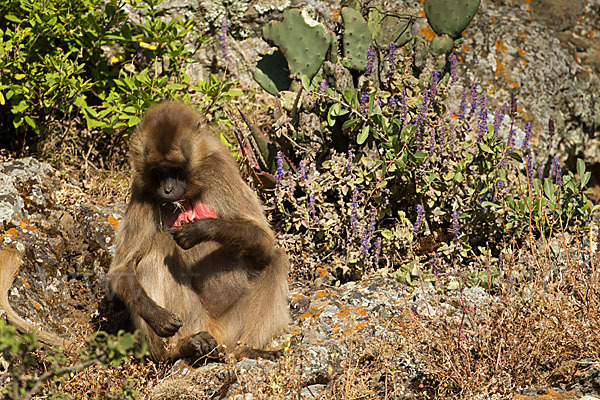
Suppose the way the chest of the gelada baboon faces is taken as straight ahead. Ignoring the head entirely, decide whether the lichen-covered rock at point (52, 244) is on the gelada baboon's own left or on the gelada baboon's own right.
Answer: on the gelada baboon's own right

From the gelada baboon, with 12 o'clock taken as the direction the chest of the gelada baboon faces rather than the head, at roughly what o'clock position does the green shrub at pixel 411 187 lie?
The green shrub is roughly at 8 o'clock from the gelada baboon.

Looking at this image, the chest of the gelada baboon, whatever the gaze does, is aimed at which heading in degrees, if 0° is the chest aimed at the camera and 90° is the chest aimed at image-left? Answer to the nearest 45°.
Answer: approximately 0°

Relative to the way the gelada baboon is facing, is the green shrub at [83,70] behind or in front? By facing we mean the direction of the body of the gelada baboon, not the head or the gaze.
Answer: behind

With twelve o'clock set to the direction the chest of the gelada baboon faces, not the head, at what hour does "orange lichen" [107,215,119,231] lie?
The orange lichen is roughly at 5 o'clock from the gelada baboon.

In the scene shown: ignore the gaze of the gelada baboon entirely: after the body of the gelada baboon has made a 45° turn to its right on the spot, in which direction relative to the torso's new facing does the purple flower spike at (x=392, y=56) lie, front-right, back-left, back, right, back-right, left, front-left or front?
back
